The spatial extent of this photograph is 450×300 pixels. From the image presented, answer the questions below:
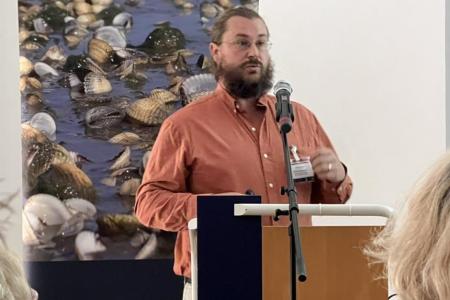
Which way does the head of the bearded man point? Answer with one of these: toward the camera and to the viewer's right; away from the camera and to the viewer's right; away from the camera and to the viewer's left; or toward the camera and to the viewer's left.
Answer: toward the camera and to the viewer's right

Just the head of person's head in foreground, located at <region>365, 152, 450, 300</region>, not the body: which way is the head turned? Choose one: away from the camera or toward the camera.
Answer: away from the camera

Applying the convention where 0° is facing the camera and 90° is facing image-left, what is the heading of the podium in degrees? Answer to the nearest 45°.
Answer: approximately 0°

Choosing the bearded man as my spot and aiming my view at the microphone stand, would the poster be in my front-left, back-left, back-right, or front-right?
back-right

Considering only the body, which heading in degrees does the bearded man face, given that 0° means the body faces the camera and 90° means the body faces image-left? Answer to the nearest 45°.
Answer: approximately 315°

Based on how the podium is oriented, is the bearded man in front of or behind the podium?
behind

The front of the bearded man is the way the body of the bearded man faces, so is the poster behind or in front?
behind

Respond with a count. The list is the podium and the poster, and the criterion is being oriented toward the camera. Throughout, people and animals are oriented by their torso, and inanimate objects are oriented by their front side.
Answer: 2
